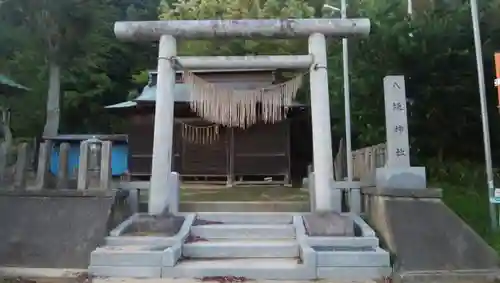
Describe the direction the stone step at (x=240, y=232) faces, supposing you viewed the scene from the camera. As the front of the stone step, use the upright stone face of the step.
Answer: facing the viewer

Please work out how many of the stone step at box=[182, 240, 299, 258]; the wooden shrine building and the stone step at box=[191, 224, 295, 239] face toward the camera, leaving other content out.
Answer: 3

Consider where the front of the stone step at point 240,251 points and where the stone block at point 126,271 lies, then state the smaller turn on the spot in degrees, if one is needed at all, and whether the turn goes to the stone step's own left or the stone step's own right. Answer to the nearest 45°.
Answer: approximately 90° to the stone step's own right

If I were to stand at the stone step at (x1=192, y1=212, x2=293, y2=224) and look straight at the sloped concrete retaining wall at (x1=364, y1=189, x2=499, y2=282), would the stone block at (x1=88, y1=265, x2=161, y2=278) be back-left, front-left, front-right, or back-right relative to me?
back-right

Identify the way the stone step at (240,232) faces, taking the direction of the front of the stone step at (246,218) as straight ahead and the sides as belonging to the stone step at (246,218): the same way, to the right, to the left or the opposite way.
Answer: the same way

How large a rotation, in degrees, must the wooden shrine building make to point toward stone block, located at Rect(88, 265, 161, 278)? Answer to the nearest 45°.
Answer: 0° — it already faces it

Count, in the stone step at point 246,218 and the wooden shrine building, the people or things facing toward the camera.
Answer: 2

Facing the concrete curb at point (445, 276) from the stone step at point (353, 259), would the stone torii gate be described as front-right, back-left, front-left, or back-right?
back-left

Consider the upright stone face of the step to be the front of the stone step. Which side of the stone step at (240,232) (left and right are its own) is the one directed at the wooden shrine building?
back

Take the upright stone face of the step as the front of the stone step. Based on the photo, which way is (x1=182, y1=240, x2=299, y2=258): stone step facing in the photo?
toward the camera

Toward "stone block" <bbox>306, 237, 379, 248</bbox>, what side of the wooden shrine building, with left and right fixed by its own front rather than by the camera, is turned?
front

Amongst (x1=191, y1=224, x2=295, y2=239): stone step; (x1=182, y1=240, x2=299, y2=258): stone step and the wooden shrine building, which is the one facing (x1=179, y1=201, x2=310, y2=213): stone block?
the wooden shrine building

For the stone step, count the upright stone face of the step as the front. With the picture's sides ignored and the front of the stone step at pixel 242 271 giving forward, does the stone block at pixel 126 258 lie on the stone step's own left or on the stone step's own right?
on the stone step's own right

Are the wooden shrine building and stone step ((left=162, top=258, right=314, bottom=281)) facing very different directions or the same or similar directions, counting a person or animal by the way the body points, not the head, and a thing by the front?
same or similar directions

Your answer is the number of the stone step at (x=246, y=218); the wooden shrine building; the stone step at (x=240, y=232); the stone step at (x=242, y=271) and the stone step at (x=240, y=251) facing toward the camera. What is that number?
5

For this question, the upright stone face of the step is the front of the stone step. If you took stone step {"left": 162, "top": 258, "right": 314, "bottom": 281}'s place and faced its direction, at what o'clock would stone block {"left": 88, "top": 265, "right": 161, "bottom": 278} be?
The stone block is roughly at 3 o'clock from the stone step.

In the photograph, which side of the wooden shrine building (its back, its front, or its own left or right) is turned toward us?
front
